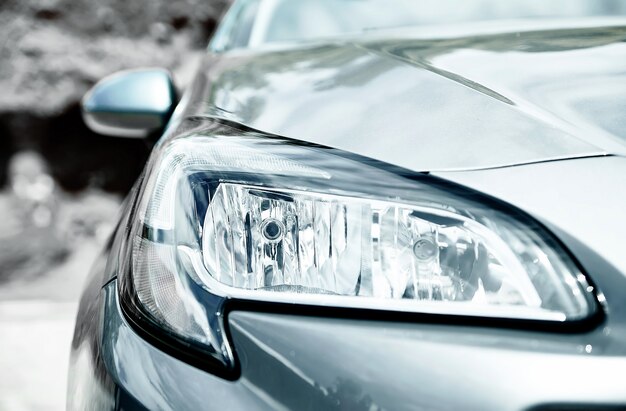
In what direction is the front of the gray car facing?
toward the camera
